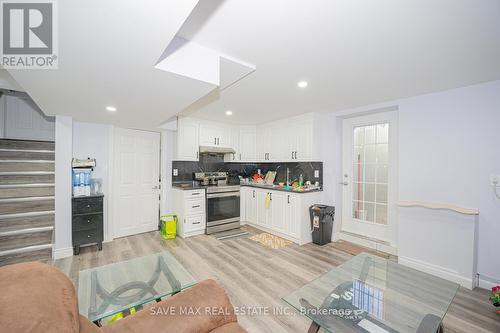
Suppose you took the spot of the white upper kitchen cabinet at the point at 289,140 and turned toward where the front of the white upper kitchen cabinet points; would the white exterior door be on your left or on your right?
on your left

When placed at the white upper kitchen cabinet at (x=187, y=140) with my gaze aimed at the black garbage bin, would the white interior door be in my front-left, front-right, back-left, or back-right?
back-right

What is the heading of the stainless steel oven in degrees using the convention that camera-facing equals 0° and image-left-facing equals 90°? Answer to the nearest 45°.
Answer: approximately 315°

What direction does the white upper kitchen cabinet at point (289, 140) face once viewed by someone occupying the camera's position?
facing the viewer and to the left of the viewer

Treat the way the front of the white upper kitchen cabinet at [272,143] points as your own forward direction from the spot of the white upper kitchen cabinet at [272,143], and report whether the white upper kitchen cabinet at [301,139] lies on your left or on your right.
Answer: on your left

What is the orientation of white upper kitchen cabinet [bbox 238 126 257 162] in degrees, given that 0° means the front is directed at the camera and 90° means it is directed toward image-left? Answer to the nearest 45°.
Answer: approximately 0°

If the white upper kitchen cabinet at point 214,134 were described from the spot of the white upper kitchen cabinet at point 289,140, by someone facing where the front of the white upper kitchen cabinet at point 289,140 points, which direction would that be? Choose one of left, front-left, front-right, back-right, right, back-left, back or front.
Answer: front-right

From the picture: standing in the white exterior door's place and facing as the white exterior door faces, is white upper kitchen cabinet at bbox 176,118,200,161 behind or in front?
in front

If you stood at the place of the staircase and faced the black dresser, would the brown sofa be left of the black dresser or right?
right

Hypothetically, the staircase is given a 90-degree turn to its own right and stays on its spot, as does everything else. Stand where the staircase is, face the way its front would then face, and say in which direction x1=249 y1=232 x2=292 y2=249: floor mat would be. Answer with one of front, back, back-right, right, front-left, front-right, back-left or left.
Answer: back-left

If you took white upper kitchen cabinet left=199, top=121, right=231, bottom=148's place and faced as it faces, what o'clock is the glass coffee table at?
The glass coffee table is roughly at 2 o'clock from the white upper kitchen cabinet.
